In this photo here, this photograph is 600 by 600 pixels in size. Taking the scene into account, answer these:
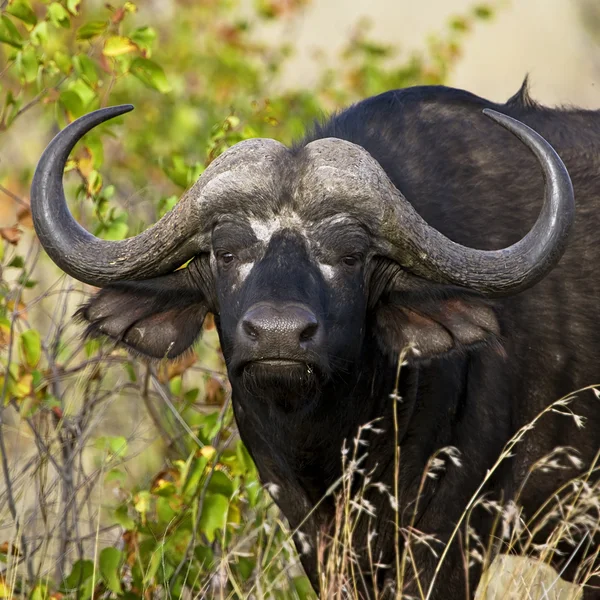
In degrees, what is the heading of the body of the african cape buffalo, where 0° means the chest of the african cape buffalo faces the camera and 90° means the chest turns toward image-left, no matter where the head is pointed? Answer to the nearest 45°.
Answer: approximately 45°
